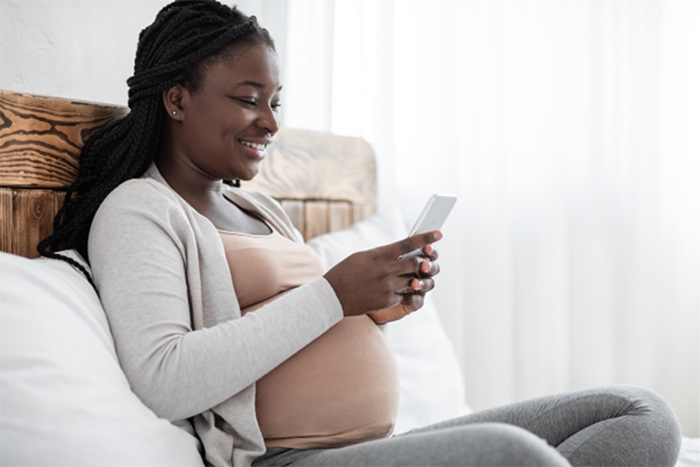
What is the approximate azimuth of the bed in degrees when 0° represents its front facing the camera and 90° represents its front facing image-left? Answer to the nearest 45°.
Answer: approximately 315°

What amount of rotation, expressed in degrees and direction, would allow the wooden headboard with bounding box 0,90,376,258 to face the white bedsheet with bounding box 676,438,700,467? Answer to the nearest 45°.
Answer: approximately 45° to its left

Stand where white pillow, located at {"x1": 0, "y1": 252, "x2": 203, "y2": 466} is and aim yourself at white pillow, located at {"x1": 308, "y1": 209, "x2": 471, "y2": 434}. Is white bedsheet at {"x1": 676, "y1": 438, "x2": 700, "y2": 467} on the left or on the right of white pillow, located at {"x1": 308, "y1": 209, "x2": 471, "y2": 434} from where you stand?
right
